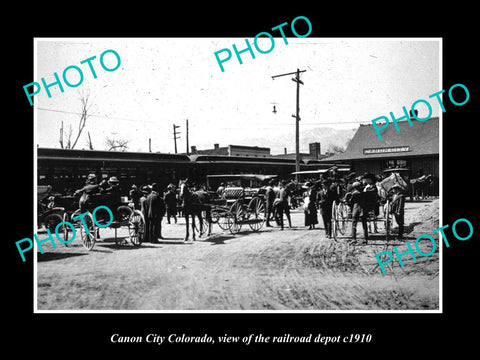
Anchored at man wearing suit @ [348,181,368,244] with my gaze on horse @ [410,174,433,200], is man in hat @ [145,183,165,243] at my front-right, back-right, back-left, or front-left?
back-left

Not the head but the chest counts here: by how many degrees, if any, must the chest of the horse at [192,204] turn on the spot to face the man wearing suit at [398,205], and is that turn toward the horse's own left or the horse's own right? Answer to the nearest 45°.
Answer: approximately 135° to the horse's own left

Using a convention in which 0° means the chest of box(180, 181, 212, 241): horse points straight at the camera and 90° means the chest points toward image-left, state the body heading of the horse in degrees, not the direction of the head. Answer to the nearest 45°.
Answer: approximately 45°

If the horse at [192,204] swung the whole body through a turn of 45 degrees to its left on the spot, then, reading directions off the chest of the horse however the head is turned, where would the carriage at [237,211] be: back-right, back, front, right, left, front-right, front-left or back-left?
back-left

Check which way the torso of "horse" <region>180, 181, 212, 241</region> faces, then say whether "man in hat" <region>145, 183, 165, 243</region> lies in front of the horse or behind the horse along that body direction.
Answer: in front

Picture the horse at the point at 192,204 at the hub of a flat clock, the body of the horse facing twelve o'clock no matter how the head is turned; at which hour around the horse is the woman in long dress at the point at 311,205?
The woman in long dress is roughly at 7 o'clock from the horse.

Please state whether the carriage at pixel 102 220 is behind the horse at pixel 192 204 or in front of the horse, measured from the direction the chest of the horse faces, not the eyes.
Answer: in front
